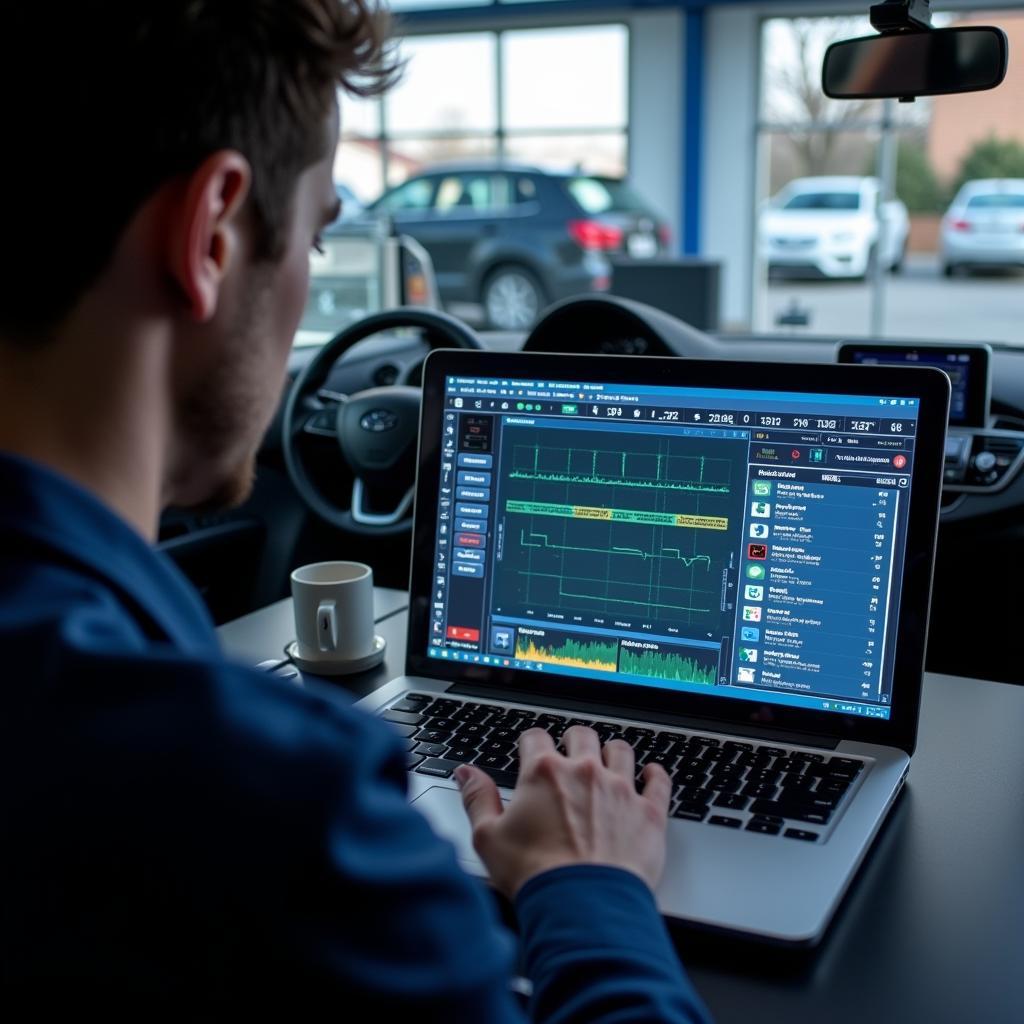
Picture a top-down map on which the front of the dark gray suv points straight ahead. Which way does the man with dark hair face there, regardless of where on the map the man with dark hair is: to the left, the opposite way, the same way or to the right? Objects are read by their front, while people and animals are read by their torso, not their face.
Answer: to the right

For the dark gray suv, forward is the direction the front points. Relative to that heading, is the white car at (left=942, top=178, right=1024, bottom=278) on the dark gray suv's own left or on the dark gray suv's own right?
on the dark gray suv's own right

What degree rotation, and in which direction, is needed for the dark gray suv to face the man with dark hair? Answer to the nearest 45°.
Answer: approximately 135° to its left

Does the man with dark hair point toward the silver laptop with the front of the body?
yes

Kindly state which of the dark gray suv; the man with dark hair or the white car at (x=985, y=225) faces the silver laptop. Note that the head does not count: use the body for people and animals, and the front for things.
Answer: the man with dark hair

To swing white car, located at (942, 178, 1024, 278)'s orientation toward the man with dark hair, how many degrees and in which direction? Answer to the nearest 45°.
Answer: approximately 180°

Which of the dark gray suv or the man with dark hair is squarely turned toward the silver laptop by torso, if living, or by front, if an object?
the man with dark hair

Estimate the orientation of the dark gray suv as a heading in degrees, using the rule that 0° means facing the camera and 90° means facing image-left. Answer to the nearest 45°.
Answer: approximately 135°

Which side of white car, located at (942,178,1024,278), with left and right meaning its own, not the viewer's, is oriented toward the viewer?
back

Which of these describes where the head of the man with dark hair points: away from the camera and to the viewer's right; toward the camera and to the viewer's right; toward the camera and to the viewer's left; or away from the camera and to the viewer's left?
away from the camera and to the viewer's right

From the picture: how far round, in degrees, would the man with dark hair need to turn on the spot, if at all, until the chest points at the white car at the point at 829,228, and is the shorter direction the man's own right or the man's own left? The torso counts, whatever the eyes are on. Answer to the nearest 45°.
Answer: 0° — they already face it

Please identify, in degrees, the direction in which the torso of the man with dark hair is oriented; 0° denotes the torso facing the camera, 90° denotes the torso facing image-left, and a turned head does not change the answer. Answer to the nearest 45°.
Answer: approximately 225°
